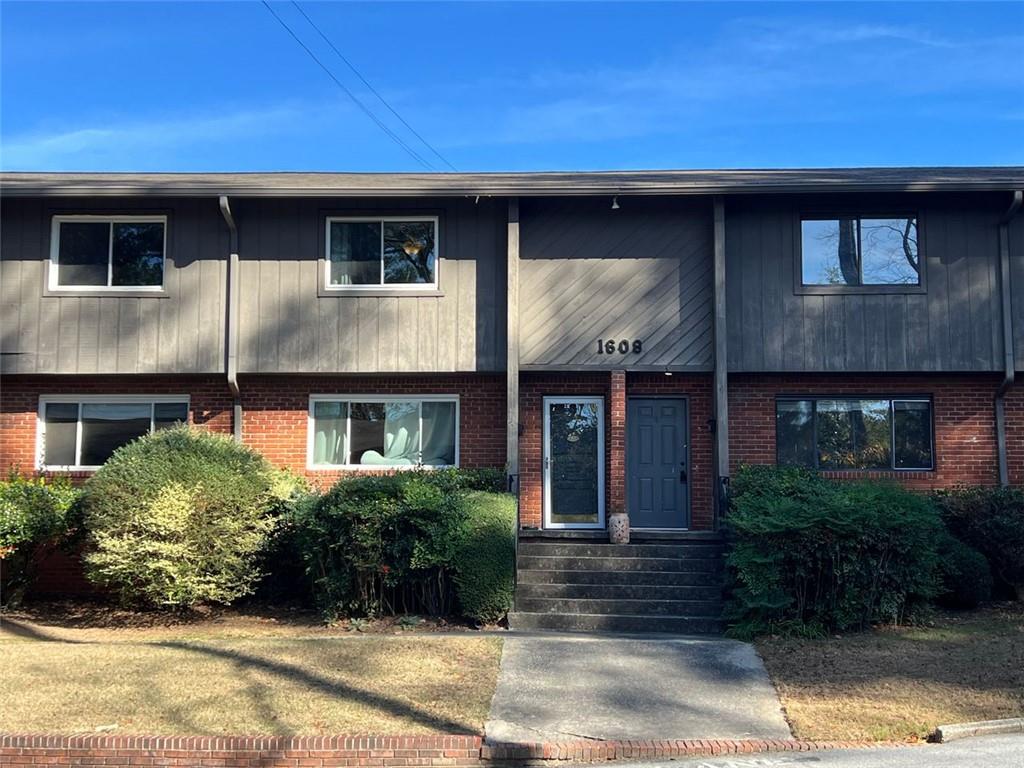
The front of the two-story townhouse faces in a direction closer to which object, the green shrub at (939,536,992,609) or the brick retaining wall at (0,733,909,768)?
the brick retaining wall

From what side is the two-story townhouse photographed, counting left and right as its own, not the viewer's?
front

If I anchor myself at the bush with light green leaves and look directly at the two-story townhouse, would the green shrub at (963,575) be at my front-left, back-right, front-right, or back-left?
front-right

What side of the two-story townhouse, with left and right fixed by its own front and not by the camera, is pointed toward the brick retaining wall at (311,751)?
front

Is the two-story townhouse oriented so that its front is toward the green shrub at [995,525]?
no

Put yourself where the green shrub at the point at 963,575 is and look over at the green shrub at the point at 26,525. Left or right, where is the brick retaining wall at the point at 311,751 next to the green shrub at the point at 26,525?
left

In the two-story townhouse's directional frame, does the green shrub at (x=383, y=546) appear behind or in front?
in front

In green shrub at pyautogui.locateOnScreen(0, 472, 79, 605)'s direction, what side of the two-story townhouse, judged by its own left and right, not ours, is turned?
right
